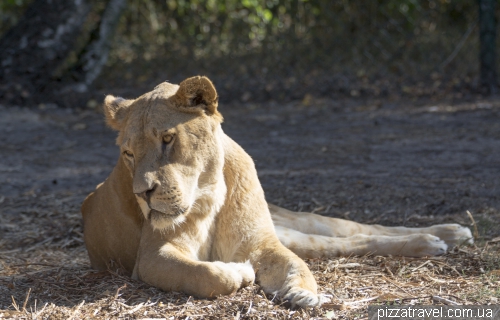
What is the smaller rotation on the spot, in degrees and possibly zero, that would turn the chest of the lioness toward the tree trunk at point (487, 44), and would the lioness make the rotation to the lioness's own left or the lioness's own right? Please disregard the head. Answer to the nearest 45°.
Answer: approximately 135° to the lioness's own left

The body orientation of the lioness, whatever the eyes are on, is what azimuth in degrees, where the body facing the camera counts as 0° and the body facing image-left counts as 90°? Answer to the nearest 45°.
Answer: approximately 0°

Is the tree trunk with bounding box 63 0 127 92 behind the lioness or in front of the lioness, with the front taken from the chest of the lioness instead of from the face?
behind

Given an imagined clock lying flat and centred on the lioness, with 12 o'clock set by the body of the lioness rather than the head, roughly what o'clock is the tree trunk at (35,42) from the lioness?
The tree trunk is roughly at 5 o'clock from the lioness.
